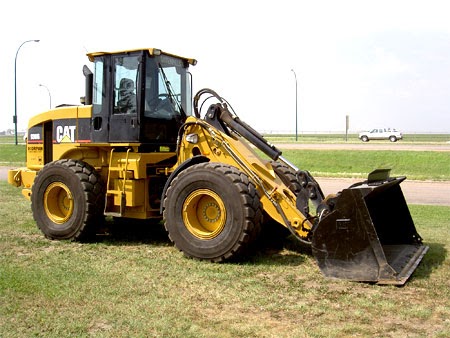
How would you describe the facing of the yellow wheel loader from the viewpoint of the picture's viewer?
facing the viewer and to the right of the viewer
